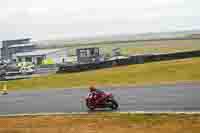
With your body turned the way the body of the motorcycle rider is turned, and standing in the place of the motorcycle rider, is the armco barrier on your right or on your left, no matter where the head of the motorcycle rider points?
on your right

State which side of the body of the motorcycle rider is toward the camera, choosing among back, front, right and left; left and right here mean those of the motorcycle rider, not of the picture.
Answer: left
